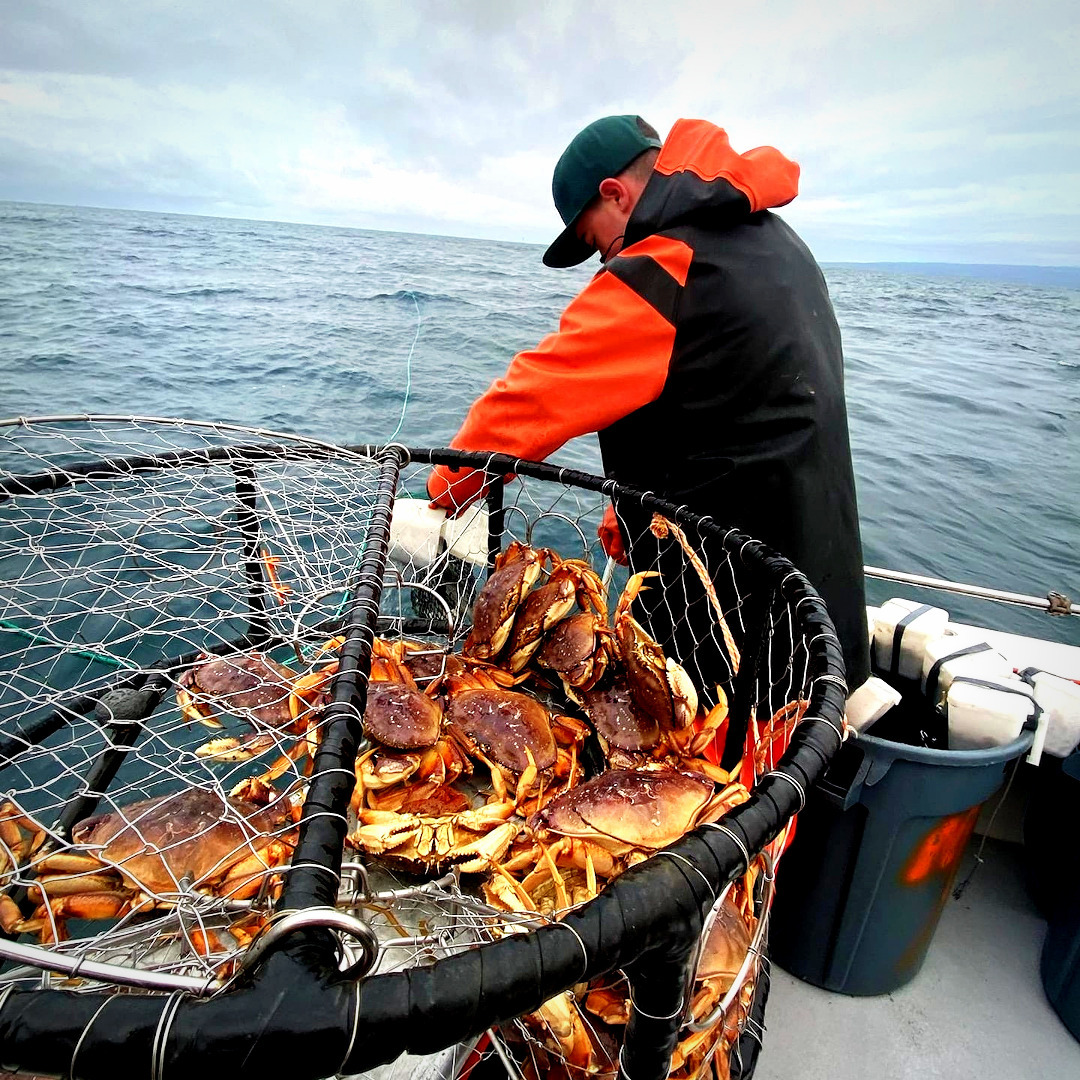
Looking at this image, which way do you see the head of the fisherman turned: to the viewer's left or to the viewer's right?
to the viewer's left

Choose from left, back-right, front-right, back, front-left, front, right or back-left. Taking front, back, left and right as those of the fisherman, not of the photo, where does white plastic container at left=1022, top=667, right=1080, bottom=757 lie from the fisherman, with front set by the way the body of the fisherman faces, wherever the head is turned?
back-right

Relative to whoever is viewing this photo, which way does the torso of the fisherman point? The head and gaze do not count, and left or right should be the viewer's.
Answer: facing away from the viewer and to the left of the viewer

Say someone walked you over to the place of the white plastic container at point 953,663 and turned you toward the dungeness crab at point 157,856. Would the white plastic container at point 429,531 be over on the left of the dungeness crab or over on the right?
right

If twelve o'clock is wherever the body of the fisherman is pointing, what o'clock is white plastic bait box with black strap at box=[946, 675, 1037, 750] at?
The white plastic bait box with black strap is roughly at 5 o'clock from the fisherman.
